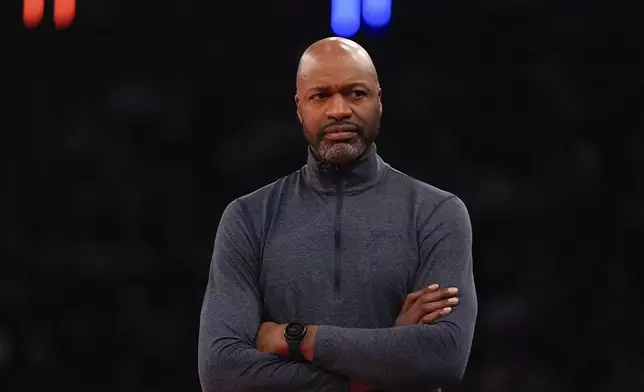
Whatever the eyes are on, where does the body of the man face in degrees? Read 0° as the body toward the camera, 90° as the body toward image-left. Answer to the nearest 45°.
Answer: approximately 0°
